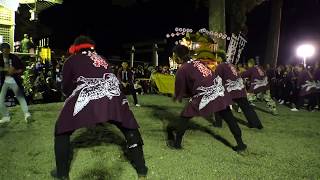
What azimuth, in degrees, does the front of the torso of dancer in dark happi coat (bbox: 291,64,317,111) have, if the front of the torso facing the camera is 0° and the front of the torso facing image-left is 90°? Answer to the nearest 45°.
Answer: approximately 135°

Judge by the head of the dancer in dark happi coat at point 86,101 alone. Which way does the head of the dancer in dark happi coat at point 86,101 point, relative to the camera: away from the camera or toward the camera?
away from the camera

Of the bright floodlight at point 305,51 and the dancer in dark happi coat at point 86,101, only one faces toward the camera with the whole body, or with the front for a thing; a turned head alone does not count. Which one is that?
the bright floodlight

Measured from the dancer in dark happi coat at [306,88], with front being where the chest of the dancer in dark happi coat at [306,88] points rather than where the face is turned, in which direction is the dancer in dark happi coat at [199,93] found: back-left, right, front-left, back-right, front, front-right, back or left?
back-left

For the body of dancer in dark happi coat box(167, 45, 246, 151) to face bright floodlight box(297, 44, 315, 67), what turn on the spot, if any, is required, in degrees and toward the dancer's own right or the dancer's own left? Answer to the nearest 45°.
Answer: approximately 45° to the dancer's own right

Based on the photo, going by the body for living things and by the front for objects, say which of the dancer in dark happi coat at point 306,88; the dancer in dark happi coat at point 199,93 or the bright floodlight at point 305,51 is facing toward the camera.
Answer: the bright floodlight

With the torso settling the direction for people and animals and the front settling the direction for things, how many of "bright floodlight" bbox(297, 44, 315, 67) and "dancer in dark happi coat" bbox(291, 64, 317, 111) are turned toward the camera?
1

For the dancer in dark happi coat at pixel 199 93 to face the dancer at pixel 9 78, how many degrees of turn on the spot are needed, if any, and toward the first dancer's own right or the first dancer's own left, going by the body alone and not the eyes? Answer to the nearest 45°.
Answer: approximately 45° to the first dancer's own left

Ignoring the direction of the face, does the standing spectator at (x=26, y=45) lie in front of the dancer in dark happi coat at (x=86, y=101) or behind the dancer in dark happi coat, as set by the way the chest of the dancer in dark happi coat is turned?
in front

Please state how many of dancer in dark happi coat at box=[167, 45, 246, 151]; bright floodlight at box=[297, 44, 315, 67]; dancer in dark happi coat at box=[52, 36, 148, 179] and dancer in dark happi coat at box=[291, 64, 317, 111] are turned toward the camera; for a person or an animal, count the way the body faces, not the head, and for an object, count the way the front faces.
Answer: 1

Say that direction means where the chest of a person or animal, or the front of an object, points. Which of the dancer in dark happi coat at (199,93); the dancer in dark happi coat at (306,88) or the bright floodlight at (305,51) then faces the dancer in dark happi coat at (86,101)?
the bright floodlight

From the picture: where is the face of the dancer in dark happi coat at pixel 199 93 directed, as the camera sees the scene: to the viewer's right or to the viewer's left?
to the viewer's left

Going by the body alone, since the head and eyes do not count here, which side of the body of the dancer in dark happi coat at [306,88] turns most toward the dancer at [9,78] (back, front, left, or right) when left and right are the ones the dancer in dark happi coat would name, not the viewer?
left

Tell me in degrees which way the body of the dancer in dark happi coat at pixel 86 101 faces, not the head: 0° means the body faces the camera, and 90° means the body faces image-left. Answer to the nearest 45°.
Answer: approximately 135°

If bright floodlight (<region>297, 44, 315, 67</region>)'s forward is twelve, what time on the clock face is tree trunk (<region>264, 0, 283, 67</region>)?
The tree trunk is roughly at 3 o'clock from the bright floodlight.

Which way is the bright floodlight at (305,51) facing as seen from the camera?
toward the camera

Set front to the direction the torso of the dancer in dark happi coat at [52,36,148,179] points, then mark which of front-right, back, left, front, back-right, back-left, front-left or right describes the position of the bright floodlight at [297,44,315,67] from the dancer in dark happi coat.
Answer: right

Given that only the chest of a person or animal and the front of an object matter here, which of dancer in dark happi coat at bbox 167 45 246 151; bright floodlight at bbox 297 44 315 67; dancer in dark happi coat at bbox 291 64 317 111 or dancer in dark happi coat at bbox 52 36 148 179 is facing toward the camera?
the bright floodlight

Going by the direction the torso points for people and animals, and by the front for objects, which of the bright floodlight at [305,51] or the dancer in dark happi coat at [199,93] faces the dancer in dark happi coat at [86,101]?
the bright floodlight

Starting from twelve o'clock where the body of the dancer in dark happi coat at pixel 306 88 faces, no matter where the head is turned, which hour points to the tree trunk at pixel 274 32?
The tree trunk is roughly at 1 o'clock from the dancer in dark happi coat.
